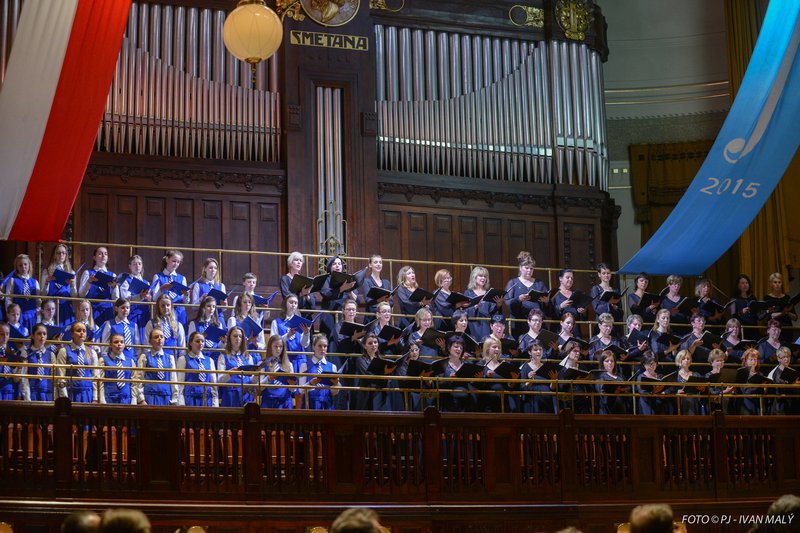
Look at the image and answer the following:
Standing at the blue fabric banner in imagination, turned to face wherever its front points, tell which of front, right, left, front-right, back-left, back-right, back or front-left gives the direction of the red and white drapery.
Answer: front-right

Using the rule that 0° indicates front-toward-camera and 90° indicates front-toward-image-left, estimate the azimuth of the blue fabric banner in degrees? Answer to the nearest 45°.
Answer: approximately 0°
